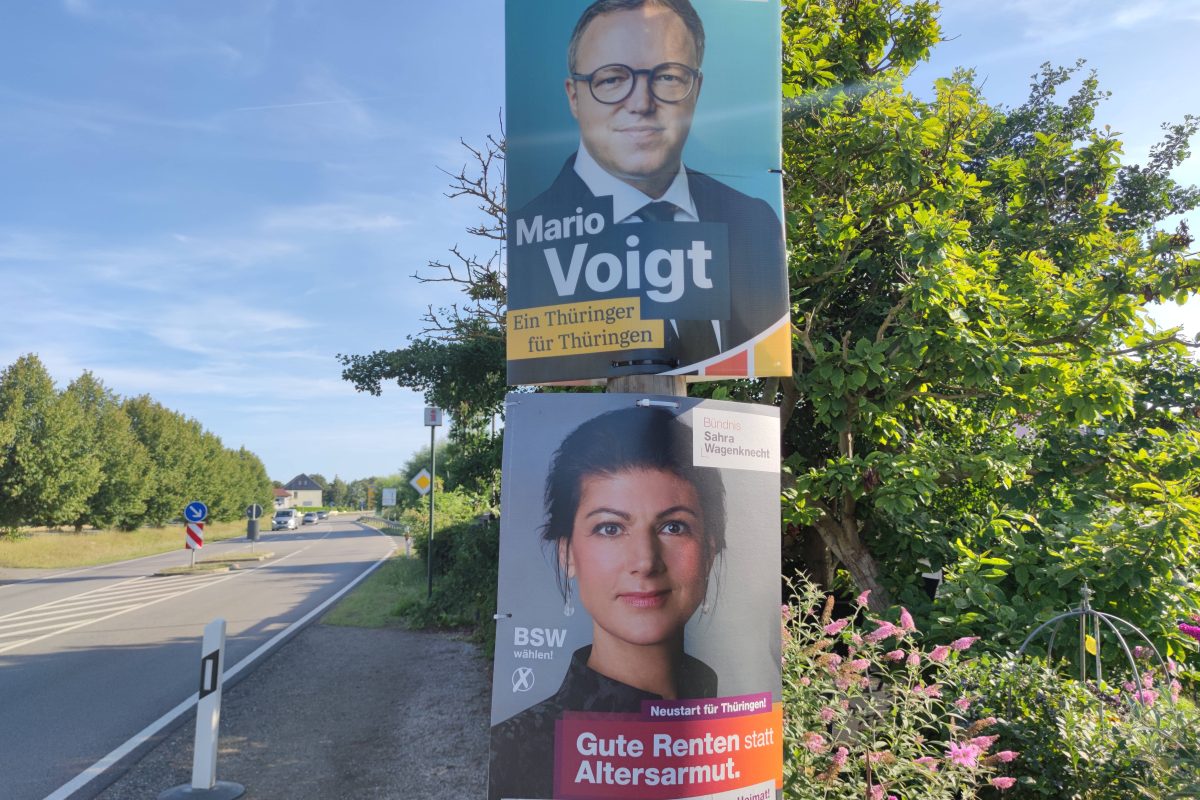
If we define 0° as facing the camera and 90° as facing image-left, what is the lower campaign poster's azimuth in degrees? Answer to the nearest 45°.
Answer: approximately 0°

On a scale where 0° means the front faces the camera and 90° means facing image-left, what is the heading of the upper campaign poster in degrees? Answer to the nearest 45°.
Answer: approximately 0°

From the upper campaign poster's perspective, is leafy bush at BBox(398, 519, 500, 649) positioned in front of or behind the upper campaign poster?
behind

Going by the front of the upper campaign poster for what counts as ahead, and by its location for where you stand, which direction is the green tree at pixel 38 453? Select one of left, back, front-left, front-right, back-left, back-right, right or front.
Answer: back-right

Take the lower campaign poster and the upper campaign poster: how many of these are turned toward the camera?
2

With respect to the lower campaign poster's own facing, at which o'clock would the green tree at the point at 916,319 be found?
The green tree is roughly at 7 o'clock from the lower campaign poster.

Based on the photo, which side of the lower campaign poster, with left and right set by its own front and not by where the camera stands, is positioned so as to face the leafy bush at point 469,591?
back
